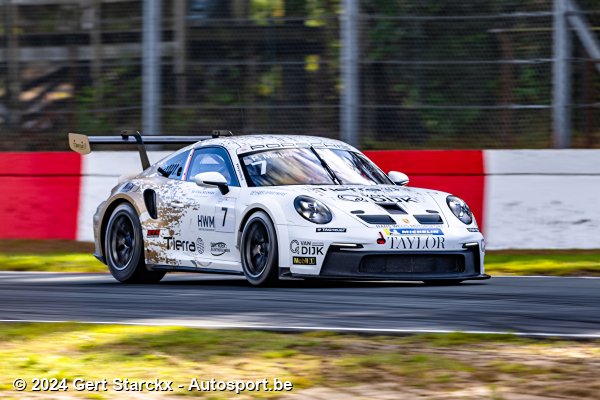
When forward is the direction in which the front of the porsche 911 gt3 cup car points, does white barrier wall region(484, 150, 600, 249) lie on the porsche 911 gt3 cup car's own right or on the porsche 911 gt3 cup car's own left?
on the porsche 911 gt3 cup car's own left

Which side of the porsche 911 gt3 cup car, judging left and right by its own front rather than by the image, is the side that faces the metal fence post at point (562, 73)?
left

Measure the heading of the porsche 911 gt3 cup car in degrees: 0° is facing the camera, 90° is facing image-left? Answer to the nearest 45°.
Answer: approximately 315°

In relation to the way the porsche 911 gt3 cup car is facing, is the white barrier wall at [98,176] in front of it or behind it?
behind

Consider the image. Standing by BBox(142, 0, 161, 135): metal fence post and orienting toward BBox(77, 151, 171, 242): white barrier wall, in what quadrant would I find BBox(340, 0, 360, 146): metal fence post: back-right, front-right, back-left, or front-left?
back-left

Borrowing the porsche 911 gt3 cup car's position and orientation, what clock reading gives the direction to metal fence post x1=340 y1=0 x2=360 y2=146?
The metal fence post is roughly at 8 o'clock from the porsche 911 gt3 cup car.

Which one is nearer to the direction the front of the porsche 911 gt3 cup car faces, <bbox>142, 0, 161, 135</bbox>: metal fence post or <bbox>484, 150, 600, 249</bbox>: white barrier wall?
the white barrier wall

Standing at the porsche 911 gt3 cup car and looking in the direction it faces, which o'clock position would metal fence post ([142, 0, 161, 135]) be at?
The metal fence post is roughly at 7 o'clock from the porsche 911 gt3 cup car.
